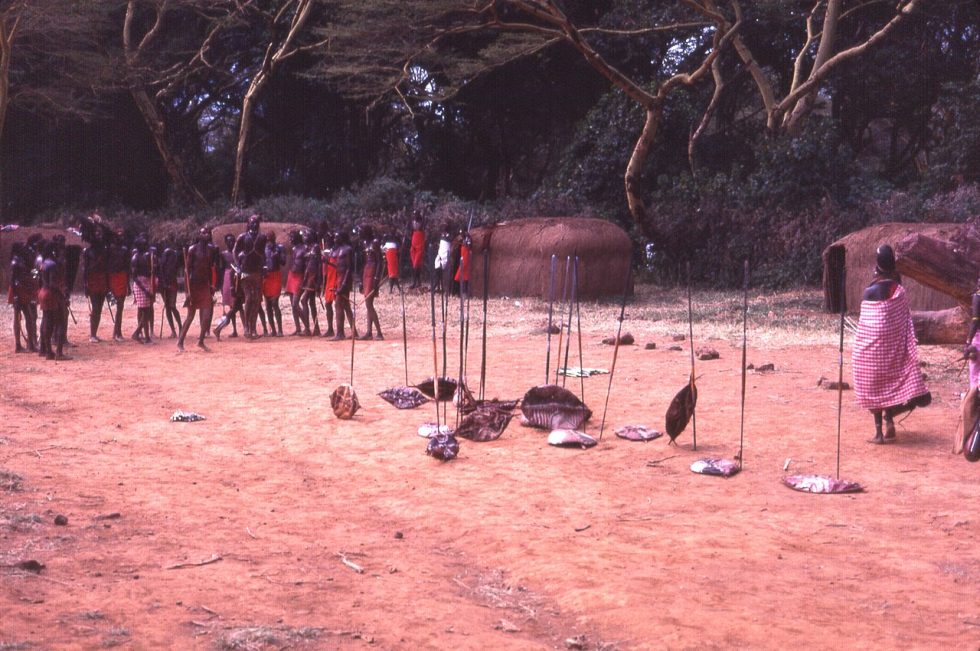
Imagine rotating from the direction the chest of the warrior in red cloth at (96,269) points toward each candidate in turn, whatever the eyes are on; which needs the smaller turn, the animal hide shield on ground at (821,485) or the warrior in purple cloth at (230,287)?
the animal hide shield on ground

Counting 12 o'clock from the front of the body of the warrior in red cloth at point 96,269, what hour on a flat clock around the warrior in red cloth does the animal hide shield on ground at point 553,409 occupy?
The animal hide shield on ground is roughly at 11 o'clock from the warrior in red cloth.

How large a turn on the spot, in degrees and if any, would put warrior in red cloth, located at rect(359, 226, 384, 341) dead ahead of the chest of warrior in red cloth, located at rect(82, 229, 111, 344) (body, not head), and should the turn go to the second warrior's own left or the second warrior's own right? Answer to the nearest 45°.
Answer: approximately 90° to the second warrior's own left

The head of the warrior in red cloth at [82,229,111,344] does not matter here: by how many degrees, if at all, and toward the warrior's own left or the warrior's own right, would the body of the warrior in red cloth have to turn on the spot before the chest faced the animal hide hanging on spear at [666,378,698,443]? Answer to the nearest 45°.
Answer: approximately 45° to the warrior's own left

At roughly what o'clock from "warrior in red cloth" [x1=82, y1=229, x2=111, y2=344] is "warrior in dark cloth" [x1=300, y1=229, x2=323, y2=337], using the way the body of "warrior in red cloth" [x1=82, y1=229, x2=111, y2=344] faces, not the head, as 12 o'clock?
"warrior in dark cloth" [x1=300, y1=229, x2=323, y2=337] is roughly at 9 o'clock from "warrior in red cloth" [x1=82, y1=229, x2=111, y2=344].

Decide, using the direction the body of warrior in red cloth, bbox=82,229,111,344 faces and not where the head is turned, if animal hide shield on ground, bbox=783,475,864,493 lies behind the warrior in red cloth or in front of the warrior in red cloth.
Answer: in front

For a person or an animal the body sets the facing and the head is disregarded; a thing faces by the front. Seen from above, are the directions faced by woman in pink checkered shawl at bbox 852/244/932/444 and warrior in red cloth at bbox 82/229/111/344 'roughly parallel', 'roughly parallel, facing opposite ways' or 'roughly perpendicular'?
roughly parallel, facing opposite ways

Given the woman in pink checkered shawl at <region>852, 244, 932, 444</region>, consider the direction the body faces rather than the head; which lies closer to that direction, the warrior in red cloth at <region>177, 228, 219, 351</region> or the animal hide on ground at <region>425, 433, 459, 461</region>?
the warrior in red cloth

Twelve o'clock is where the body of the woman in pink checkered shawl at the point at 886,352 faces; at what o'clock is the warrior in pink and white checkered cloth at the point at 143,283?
The warrior in pink and white checkered cloth is roughly at 11 o'clock from the woman in pink checkered shawl.

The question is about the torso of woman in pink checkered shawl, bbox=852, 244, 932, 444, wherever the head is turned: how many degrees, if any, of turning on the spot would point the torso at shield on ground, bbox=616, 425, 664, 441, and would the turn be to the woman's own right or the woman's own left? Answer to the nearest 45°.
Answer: approximately 90° to the woman's own left

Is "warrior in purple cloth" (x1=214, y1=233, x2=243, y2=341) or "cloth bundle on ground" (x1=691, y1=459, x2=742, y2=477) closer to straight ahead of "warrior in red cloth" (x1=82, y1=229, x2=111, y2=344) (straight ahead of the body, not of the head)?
the cloth bundle on ground

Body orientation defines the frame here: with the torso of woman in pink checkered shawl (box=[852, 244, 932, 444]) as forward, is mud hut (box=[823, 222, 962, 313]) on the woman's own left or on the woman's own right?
on the woman's own right

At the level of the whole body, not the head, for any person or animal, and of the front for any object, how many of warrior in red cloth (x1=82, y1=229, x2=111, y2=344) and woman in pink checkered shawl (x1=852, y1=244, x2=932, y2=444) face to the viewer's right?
0

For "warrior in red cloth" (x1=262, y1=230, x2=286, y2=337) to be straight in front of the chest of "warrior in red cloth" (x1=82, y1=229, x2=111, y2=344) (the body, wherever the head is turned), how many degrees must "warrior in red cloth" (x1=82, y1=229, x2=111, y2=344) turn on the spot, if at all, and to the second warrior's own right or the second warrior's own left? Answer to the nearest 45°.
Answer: approximately 90° to the second warrior's own left

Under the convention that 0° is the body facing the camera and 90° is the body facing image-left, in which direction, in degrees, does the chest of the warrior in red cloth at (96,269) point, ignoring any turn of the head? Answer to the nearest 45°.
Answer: approximately 0°
